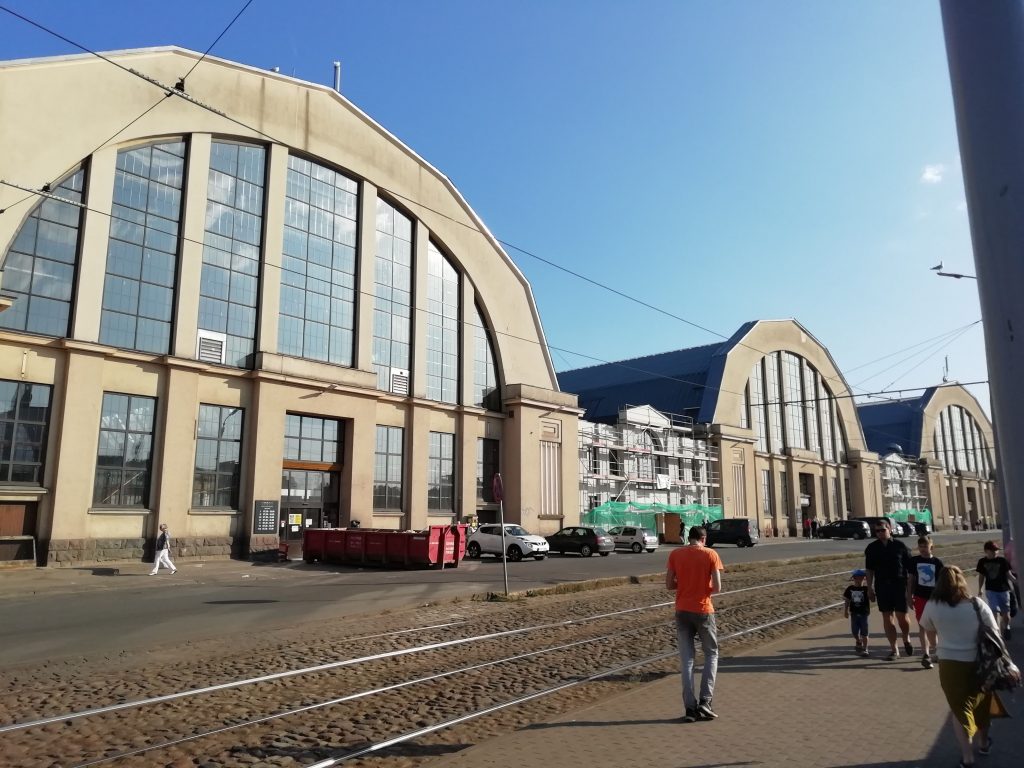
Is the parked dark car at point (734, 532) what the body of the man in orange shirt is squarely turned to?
yes

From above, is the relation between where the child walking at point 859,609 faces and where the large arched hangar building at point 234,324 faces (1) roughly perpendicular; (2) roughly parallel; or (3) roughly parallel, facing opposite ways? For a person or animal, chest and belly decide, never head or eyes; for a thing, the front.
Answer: roughly perpendicular

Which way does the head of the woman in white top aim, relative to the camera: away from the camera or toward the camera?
away from the camera

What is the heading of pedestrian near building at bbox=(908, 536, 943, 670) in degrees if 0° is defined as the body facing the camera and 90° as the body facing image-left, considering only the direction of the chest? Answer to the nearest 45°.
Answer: approximately 0°

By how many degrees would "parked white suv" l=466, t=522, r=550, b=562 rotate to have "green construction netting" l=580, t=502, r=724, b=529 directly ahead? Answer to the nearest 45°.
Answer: approximately 90° to its left

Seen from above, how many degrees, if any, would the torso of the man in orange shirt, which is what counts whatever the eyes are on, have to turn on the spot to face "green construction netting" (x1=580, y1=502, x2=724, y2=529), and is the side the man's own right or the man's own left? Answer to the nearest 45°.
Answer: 0° — they already face it

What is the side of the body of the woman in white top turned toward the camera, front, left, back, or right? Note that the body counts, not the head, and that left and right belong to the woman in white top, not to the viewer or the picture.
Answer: back

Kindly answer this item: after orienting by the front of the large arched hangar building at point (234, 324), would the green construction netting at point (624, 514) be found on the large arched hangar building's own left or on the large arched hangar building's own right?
on the large arched hangar building's own left

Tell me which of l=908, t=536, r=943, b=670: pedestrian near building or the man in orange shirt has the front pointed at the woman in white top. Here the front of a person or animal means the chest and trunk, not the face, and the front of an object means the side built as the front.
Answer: the pedestrian near building

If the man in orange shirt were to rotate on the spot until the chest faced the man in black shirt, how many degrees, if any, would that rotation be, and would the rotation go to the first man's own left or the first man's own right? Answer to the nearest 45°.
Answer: approximately 45° to the first man's own right

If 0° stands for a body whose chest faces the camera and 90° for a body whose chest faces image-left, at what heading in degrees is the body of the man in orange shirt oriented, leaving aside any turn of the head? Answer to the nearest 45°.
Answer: approximately 180°

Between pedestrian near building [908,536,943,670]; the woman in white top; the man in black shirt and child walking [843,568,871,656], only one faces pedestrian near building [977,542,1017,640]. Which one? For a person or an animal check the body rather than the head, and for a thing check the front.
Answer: the woman in white top
